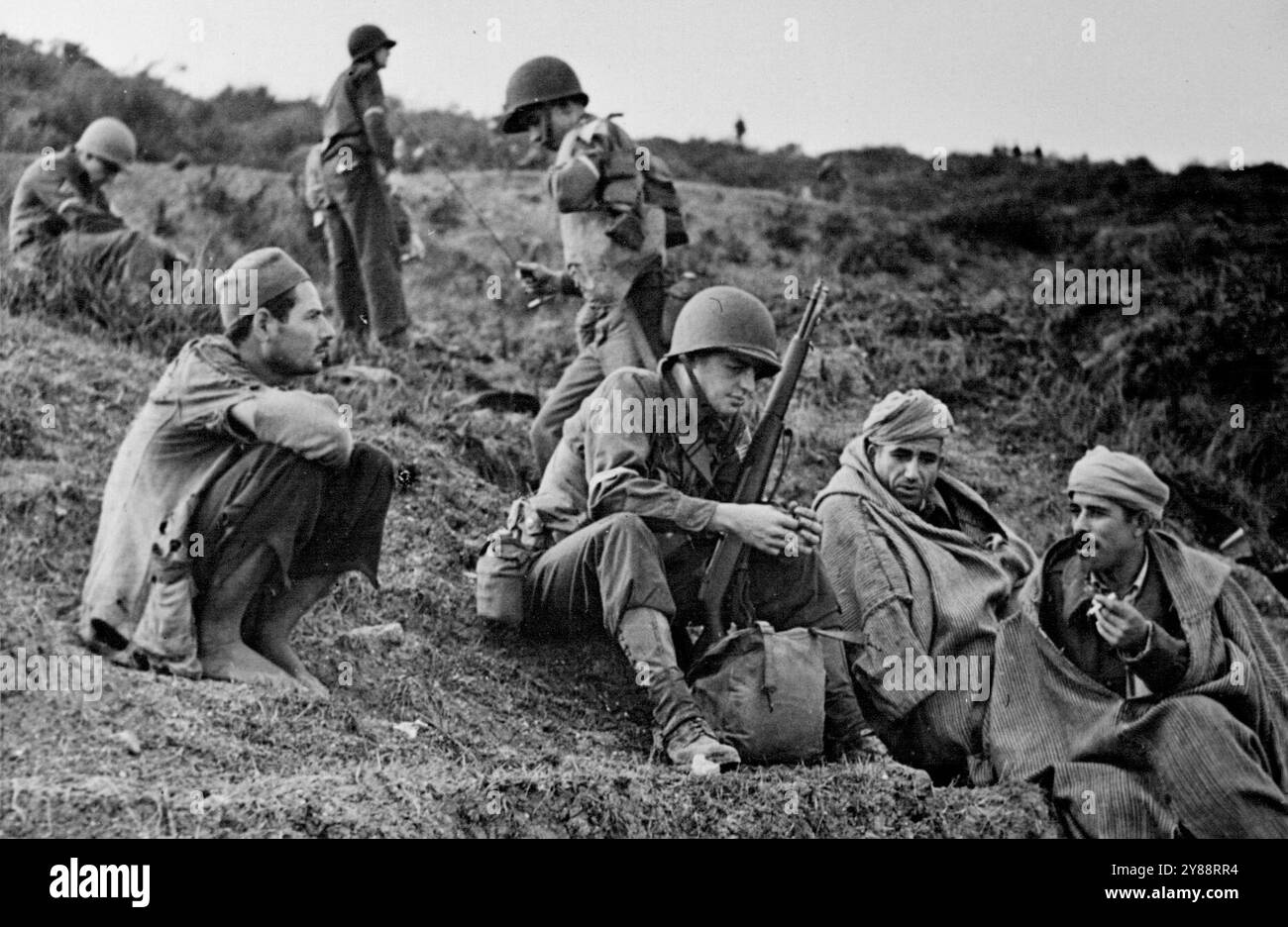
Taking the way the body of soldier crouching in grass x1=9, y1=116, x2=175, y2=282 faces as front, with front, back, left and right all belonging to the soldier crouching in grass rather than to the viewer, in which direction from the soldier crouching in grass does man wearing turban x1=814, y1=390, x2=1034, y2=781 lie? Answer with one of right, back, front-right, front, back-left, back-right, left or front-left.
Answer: front-right

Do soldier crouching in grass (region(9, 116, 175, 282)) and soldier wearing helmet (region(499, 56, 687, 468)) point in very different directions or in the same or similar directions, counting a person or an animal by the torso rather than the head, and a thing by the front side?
very different directions

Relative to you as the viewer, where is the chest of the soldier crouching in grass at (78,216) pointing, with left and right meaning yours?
facing to the right of the viewer

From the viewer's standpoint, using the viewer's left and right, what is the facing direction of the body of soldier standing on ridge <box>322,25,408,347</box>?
facing away from the viewer and to the right of the viewer

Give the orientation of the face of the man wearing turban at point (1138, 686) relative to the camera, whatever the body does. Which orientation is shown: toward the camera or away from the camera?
toward the camera

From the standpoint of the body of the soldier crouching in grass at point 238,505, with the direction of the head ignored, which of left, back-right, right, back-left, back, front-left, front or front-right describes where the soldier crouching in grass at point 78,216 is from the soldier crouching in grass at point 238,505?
left

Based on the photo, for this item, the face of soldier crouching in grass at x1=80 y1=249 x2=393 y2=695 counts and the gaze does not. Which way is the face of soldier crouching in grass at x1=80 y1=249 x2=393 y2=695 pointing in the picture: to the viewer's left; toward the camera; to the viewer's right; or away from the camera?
to the viewer's right

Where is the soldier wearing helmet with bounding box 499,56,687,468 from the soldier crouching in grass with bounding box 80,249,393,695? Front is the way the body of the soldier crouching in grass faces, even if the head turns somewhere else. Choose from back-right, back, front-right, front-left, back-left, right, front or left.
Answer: front-left

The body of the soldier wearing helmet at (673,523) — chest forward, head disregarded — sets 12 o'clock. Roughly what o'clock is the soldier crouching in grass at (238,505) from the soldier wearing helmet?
The soldier crouching in grass is roughly at 4 o'clock from the soldier wearing helmet.

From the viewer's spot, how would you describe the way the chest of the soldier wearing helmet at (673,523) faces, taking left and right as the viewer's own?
facing the viewer and to the right of the viewer

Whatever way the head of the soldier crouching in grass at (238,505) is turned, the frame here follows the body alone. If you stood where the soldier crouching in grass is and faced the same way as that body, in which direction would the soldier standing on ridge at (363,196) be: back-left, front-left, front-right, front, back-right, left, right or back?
left

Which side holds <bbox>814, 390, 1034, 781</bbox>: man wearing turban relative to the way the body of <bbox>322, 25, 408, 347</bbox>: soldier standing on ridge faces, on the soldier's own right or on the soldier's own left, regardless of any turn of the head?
on the soldier's own right

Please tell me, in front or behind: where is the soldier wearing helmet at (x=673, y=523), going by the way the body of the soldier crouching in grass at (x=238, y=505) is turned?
in front

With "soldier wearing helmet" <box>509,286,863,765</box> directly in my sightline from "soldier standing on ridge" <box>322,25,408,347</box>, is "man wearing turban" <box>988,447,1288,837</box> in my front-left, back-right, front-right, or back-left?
front-left

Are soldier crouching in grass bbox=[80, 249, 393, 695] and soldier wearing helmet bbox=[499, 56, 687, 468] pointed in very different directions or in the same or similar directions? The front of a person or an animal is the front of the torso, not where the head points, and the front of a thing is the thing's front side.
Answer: very different directions

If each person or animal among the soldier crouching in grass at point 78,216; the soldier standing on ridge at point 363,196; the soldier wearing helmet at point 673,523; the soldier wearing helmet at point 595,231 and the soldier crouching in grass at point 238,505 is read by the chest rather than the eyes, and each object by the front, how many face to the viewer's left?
1

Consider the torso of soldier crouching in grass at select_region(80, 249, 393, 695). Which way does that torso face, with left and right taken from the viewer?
facing to the right of the viewer

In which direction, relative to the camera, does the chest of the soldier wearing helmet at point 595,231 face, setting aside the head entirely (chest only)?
to the viewer's left

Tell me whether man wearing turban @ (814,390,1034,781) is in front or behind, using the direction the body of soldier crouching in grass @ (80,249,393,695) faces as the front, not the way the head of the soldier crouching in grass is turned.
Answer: in front
